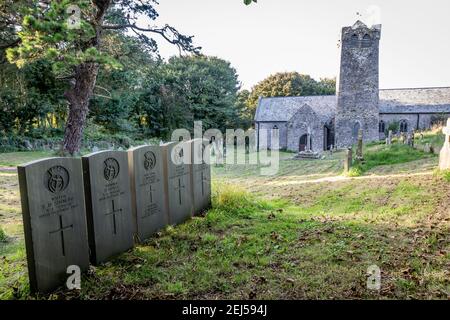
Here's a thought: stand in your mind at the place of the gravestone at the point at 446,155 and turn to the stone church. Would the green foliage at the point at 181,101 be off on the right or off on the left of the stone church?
left

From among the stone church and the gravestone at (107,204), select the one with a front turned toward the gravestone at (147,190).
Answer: the stone church

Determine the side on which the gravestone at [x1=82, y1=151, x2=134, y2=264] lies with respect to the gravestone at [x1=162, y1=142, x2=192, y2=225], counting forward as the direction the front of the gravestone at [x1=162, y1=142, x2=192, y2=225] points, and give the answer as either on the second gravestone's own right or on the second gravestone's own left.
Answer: on the second gravestone's own right

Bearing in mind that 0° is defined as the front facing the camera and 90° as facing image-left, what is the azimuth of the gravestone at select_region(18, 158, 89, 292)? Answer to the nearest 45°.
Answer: approximately 315°

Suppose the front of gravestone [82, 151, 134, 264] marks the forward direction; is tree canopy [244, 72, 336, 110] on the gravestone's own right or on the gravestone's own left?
on the gravestone's own left

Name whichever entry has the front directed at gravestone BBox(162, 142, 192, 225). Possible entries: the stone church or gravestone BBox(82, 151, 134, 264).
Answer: the stone church

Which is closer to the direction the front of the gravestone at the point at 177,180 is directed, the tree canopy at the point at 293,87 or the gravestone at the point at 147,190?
the gravestone

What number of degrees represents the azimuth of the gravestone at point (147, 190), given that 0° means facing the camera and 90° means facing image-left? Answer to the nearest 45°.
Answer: approximately 315°

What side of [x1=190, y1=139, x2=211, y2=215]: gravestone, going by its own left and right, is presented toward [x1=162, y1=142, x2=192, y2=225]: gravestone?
right
